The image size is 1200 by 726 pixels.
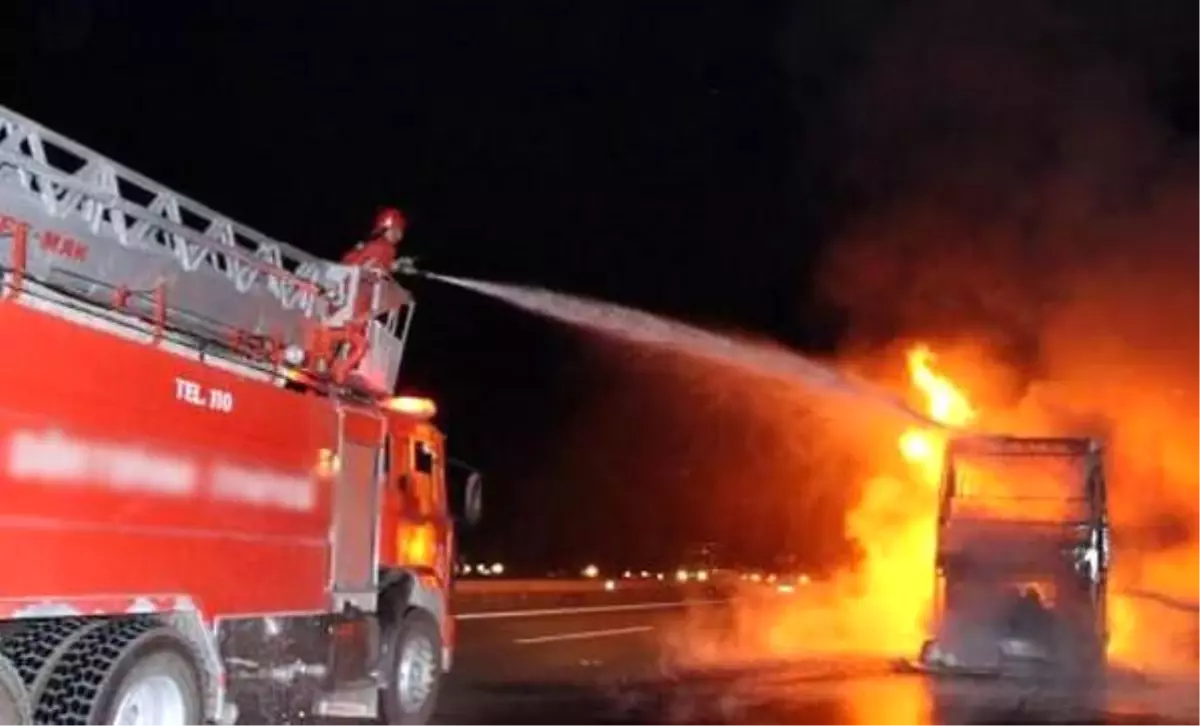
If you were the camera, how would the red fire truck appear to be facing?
facing away from the viewer and to the right of the viewer

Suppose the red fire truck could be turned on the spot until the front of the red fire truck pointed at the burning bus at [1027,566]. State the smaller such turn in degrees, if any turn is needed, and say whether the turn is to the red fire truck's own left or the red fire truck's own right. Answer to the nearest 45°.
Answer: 0° — it already faces it
